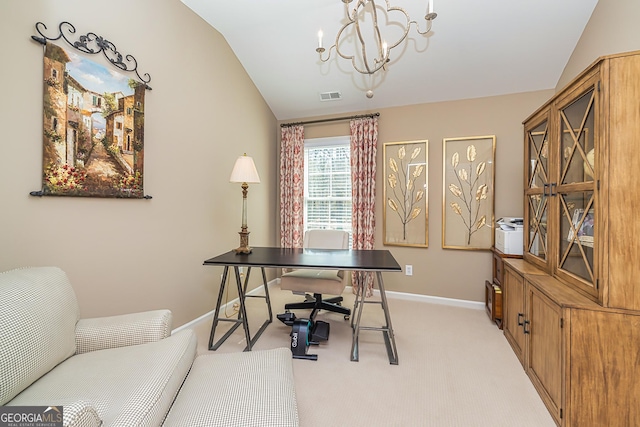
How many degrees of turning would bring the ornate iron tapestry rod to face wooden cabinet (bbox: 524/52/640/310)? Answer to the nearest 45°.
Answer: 0° — it already faces it

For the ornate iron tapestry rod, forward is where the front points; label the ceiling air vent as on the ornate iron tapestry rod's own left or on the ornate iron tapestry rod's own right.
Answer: on the ornate iron tapestry rod's own left

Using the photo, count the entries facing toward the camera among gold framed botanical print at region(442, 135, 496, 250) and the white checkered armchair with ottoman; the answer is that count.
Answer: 1

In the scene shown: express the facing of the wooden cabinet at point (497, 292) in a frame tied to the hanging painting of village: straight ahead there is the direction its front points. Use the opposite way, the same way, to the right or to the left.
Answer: the opposite way

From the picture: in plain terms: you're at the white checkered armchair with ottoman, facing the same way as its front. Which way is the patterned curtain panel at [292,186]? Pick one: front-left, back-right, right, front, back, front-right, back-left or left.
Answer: front-left

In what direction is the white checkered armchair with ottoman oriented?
to the viewer's right

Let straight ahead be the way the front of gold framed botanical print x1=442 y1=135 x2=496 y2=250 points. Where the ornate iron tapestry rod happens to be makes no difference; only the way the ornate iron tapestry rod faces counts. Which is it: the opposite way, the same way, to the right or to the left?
to the left

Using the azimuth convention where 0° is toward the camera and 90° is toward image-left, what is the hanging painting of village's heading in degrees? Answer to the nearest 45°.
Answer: approximately 315°

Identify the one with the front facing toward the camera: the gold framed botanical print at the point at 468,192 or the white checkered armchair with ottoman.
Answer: the gold framed botanical print

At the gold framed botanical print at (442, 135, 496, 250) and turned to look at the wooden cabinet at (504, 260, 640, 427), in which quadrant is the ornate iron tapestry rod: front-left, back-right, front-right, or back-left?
front-right

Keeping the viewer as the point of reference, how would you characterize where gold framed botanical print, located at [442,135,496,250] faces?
facing the viewer

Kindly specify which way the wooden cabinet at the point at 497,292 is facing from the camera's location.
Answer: facing the viewer and to the left of the viewer

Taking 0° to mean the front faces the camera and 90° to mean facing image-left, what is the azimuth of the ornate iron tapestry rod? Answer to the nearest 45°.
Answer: approximately 315°

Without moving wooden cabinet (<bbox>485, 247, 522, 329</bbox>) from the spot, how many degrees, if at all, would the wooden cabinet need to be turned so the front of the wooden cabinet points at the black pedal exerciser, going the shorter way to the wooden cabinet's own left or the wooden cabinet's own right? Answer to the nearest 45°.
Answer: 0° — it already faces it

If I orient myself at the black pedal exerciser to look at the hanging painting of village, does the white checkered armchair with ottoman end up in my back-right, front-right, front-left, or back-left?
front-left

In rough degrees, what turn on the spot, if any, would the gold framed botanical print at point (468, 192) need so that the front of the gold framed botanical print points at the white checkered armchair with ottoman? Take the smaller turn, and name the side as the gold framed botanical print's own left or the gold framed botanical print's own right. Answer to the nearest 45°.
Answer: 0° — it already faces it
